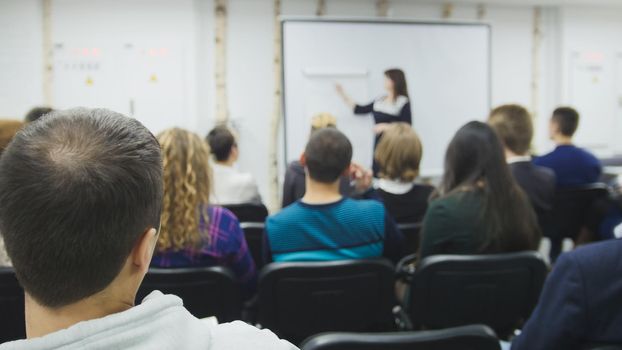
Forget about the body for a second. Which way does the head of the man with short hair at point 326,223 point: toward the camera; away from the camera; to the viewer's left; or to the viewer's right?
away from the camera

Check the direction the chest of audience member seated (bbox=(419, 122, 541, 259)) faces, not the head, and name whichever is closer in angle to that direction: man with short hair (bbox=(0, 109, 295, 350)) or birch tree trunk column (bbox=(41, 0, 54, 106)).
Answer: the birch tree trunk column

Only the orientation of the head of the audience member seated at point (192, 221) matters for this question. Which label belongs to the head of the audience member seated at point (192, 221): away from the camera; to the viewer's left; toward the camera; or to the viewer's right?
away from the camera

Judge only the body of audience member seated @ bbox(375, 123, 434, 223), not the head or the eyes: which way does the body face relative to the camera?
away from the camera

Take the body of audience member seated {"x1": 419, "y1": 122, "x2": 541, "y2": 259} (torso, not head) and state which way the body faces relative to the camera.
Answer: away from the camera

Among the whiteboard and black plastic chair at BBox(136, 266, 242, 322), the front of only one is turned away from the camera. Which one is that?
the black plastic chair

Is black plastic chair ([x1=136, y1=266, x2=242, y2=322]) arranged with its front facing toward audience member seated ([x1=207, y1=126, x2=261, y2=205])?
yes

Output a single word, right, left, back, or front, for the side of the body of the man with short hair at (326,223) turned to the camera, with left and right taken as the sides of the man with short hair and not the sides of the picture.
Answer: back

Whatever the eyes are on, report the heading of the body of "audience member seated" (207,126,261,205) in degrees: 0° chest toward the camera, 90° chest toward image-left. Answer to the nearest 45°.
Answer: approximately 225°

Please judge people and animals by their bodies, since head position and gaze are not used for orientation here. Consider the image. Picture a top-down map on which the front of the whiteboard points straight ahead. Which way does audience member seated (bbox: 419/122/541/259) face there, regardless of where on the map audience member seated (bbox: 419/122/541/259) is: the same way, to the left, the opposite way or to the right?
the opposite way

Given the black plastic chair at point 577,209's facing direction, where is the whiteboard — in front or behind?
in front

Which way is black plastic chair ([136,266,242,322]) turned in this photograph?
away from the camera

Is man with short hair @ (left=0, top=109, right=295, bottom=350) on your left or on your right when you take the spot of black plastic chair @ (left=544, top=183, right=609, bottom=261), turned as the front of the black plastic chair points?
on your left

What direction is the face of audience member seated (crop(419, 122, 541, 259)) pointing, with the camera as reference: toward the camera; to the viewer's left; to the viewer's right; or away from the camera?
away from the camera

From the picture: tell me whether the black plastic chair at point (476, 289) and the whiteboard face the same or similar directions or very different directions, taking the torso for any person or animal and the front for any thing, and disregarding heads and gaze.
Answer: very different directions

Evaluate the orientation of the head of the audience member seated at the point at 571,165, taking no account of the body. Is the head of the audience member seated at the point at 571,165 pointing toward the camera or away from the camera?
away from the camera
